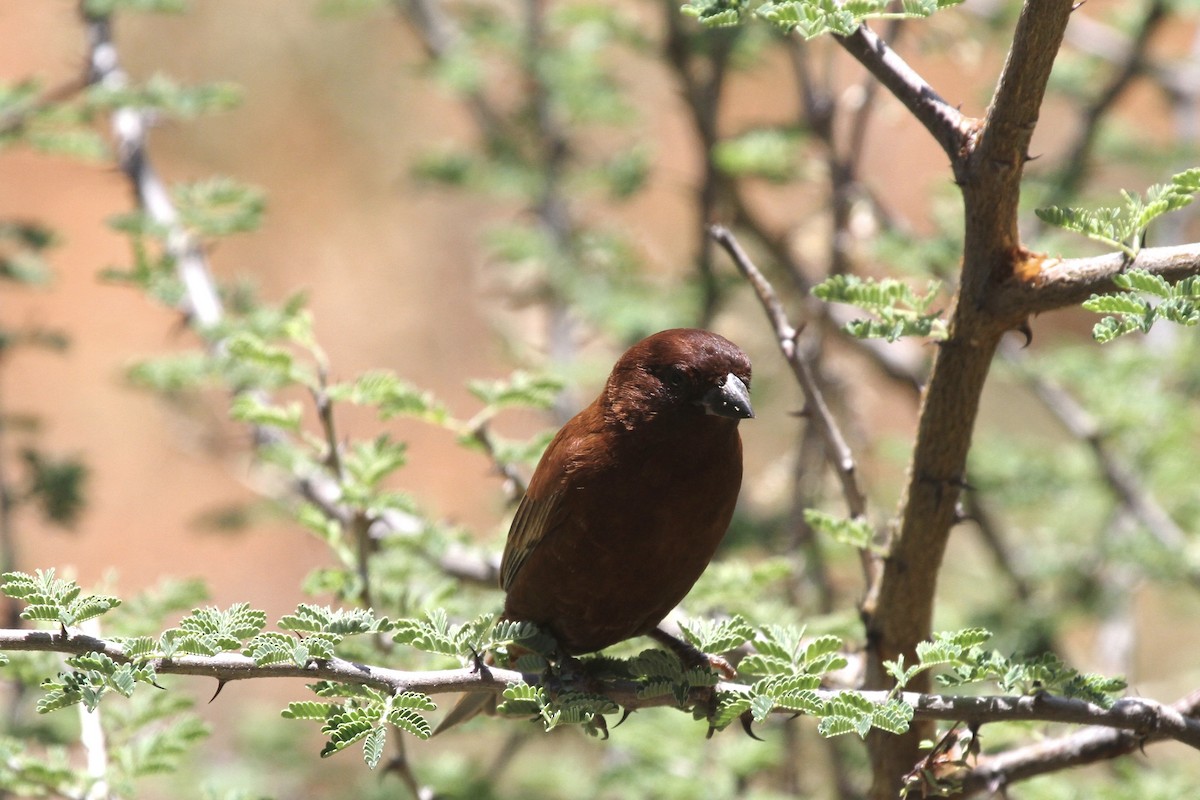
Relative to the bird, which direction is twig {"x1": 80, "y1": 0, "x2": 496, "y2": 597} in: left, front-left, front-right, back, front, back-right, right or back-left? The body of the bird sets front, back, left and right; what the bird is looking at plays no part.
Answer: back

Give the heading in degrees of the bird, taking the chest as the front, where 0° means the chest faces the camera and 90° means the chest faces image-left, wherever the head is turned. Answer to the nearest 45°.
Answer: approximately 315°

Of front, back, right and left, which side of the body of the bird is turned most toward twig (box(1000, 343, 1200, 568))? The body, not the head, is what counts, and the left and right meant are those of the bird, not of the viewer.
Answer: left

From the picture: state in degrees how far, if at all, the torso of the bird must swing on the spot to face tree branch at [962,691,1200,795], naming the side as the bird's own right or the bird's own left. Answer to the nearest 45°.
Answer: approximately 45° to the bird's own left
